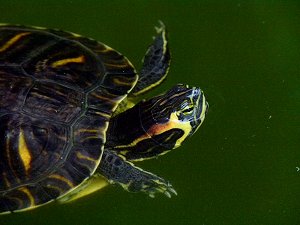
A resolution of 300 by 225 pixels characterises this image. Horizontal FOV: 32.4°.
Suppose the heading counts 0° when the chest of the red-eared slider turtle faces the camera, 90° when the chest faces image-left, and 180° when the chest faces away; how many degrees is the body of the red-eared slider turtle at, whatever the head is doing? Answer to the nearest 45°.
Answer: approximately 270°
